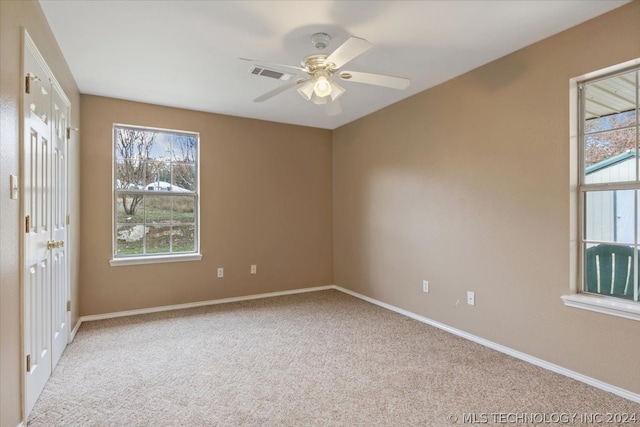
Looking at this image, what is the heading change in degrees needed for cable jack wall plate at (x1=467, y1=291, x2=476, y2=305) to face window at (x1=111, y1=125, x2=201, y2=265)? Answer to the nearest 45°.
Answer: approximately 45° to its right

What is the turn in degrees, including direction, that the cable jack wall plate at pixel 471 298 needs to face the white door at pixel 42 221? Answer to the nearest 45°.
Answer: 0° — it already faces it

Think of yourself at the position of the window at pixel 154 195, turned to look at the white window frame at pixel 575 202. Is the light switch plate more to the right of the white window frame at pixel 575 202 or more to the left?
right

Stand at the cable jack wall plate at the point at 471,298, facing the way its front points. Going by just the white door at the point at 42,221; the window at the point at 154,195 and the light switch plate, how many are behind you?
0

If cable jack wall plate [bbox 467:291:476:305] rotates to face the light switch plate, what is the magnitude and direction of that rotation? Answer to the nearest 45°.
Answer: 0° — it already faces it

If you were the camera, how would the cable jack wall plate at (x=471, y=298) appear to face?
facing the viewer and to the left of the viewer

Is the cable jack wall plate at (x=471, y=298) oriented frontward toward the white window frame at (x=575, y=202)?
no

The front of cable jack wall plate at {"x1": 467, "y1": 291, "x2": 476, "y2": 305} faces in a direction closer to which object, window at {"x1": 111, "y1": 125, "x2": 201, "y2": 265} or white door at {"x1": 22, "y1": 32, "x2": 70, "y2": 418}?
the white door

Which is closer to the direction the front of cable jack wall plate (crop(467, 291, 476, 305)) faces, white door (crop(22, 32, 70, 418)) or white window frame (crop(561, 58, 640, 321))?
the white door

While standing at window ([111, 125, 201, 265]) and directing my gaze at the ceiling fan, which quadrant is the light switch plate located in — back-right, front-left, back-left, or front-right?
front-right

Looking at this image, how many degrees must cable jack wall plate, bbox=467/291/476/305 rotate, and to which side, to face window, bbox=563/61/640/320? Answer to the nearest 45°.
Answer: approximately 90° to its left

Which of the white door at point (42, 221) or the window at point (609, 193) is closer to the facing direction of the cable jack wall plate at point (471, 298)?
the white door
